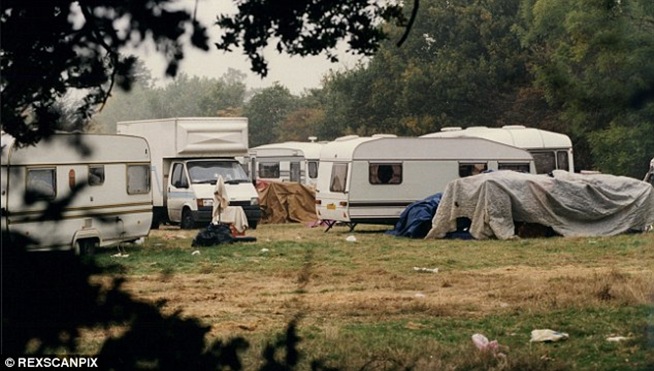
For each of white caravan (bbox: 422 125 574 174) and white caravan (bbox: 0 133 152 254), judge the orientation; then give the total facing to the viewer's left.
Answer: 1

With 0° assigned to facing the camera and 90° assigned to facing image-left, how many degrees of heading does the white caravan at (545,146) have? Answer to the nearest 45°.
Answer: approximately 270°

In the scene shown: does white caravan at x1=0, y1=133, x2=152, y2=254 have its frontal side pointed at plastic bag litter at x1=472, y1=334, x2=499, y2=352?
no

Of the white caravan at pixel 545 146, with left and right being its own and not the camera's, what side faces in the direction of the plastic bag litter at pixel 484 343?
right

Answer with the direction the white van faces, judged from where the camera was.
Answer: facing the viewer and to the right of the viewer

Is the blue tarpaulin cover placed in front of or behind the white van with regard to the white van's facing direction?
in front

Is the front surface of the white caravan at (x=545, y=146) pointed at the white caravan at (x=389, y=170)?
no

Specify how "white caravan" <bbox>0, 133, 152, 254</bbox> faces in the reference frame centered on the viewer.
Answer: facing to the left of the viewer

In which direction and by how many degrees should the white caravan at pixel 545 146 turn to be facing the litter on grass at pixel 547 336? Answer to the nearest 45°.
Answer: approximately 90° to its right

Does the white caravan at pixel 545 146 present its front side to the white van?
no
